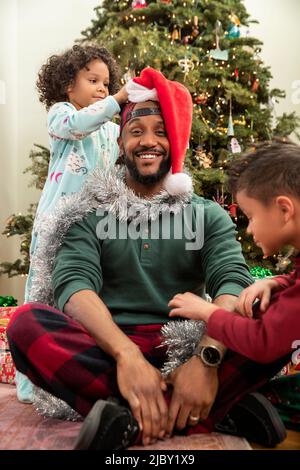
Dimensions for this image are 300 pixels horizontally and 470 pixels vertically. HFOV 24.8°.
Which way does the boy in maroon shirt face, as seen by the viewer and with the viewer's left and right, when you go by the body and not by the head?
facing to the left of the viewer

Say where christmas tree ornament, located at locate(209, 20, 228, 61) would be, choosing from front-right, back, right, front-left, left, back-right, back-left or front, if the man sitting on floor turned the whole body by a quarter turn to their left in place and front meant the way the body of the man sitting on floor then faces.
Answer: left

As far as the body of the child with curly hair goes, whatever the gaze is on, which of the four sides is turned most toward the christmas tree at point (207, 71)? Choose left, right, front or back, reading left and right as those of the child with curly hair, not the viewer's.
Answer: left

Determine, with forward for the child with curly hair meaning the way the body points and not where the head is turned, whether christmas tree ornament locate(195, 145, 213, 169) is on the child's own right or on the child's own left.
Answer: on the child's own left

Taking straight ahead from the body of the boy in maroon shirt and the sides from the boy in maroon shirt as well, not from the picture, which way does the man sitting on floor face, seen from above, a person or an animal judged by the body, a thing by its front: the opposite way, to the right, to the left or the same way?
to the left

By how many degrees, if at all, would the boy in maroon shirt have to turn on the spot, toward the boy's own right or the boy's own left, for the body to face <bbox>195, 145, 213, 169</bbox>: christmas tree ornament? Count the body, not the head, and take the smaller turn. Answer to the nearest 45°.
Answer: approximately 90° to the boy's own right

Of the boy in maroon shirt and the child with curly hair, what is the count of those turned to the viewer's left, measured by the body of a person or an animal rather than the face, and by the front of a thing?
1

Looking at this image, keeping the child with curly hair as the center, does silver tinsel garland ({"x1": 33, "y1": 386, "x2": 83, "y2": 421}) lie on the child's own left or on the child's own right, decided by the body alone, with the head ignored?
on the child's own right

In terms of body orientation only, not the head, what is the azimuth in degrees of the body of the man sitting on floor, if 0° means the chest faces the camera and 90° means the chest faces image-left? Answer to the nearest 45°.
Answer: approximately 0°

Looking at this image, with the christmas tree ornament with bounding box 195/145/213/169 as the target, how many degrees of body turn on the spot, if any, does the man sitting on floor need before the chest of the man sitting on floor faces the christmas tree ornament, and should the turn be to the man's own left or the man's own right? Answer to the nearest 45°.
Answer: approximately 180°

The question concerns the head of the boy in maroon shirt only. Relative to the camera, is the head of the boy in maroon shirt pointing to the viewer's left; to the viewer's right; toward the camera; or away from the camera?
to the viewer's left
